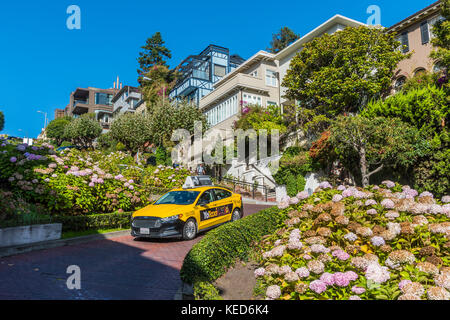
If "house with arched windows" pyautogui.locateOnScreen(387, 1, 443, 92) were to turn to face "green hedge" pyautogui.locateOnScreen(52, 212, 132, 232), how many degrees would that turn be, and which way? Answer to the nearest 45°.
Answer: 0° — it already faces it

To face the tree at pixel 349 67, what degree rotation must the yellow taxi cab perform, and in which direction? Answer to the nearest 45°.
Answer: approximately 180°

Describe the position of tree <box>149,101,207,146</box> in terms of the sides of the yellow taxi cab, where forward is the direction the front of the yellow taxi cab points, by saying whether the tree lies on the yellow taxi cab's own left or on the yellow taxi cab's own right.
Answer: on the yellow taxi cab's own right

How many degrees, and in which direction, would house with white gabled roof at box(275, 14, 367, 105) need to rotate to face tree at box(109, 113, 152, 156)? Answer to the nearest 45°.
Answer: approximately 45° to its right

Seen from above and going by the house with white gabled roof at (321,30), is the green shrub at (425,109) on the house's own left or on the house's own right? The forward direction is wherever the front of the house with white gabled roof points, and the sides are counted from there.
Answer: on the house's own left

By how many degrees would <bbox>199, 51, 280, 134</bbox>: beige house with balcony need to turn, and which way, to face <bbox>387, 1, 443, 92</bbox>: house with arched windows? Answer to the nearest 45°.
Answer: approximately 90° to its left

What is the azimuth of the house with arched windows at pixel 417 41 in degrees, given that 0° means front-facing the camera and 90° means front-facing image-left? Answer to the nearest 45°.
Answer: approximately 45°

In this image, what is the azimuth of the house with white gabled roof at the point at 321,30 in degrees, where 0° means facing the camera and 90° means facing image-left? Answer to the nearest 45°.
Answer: approximately 45°

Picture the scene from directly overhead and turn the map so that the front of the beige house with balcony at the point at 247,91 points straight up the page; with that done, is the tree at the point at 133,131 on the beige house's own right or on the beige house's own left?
on the beige house's own right

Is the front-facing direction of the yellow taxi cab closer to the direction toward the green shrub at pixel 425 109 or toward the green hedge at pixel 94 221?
the green hedge
